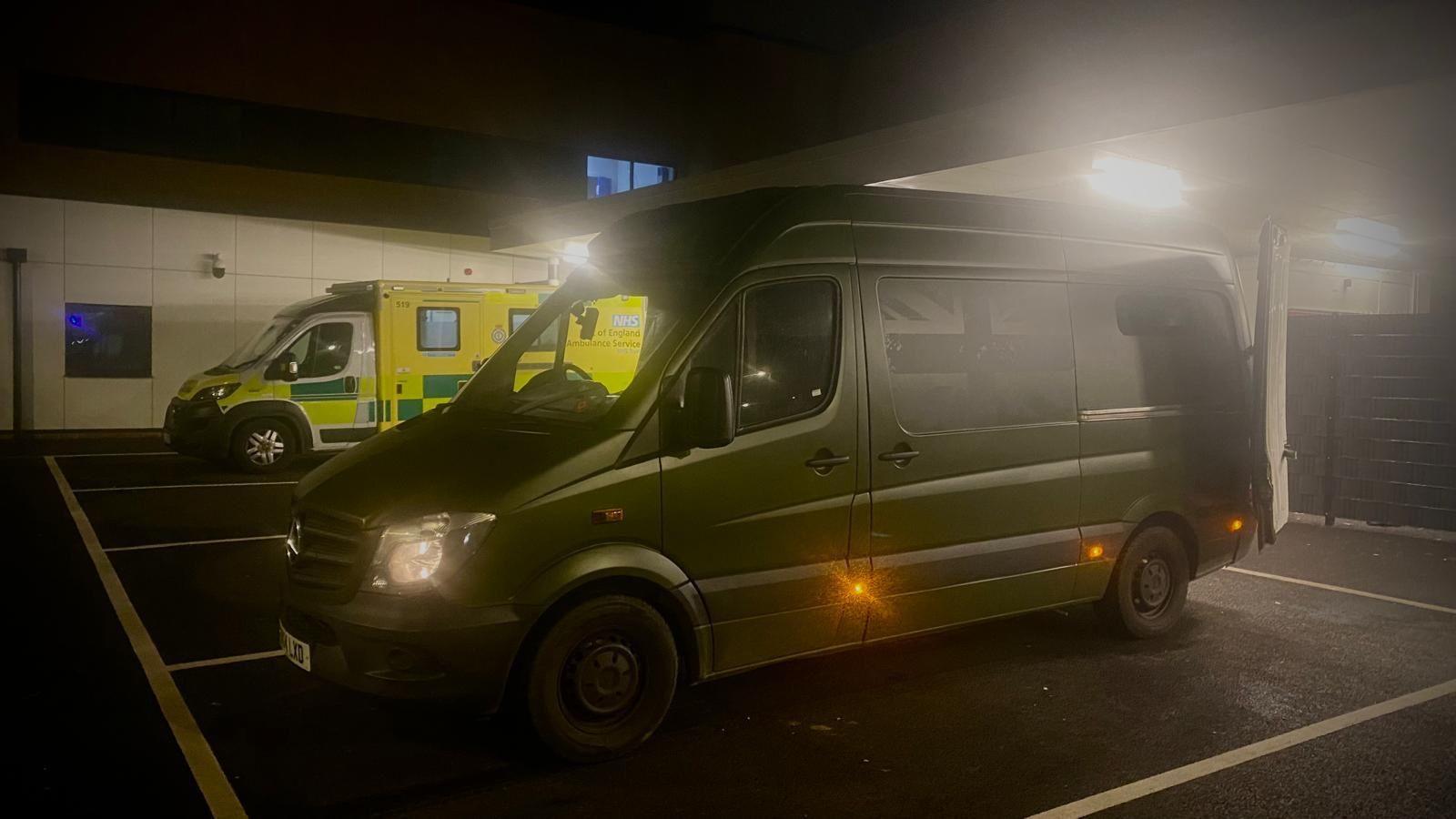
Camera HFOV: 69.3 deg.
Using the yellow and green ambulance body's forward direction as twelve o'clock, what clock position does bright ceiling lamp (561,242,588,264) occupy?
The bright ceiling lamp is roughly at 4 o'clock from the yellow and green ambulance body.

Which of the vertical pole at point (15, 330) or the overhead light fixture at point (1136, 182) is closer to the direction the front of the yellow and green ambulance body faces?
the vertical pole

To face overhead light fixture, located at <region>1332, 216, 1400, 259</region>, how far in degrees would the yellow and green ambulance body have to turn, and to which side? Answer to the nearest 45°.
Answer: approximately 180°

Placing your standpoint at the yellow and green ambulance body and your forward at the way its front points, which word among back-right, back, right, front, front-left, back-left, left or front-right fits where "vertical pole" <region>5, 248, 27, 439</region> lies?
front-right

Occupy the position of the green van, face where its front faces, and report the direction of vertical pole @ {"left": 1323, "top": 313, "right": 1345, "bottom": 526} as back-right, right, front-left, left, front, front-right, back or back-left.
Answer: back

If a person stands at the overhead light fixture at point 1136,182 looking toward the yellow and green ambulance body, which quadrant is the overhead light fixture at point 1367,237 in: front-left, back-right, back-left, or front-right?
back-right

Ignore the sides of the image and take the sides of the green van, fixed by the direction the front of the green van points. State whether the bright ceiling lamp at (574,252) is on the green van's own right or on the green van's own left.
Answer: on the green van's own right

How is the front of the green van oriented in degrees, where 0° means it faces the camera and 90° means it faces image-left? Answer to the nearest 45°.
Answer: approximately 45°

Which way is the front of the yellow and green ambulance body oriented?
to the viewer's left

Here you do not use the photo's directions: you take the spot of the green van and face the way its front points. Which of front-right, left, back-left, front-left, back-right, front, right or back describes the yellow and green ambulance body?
right

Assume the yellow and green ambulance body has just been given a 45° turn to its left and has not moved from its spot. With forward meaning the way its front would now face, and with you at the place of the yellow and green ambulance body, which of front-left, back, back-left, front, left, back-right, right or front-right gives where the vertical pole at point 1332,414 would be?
left

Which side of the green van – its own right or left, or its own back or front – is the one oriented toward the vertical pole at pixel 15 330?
right

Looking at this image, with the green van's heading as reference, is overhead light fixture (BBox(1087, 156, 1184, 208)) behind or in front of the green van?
behind
